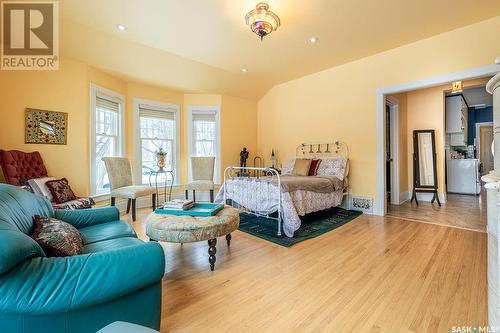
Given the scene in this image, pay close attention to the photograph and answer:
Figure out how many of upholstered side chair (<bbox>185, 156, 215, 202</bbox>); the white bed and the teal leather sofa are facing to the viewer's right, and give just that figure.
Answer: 1

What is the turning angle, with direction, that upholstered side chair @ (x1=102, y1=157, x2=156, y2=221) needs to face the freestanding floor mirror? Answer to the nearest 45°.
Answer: approximately 45° to its left

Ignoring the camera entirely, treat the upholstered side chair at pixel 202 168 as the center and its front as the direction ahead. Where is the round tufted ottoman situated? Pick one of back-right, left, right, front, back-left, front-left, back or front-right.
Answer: front-left

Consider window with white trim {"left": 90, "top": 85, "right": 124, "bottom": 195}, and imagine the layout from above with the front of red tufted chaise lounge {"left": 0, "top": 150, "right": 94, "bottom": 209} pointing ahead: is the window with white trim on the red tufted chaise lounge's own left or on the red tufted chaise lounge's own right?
on the red tufted chaise lounge's own left

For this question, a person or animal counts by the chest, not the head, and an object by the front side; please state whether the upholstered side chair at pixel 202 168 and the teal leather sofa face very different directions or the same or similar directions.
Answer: very different directions

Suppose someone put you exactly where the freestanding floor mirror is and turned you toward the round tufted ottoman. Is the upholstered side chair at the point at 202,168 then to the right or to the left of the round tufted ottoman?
right

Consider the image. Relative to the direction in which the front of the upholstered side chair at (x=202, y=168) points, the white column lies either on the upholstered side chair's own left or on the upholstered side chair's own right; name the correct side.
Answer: on the upholstered side chair's own left

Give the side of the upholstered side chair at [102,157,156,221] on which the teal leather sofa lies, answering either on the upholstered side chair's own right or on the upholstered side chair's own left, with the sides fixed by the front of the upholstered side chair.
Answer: on the upholstered side chair's own right

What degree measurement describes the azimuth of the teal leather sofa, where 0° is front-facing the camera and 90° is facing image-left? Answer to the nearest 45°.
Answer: approximately 270°

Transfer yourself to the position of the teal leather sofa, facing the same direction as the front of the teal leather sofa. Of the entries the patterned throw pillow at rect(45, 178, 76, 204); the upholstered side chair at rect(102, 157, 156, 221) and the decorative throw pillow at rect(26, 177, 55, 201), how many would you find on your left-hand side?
3

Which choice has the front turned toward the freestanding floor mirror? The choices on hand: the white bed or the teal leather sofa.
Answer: the teal leather sofa
